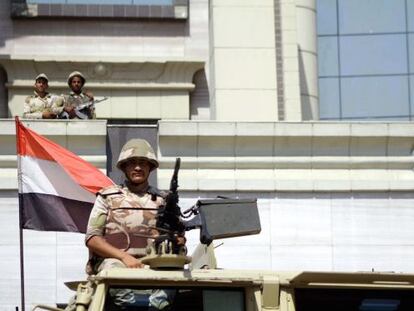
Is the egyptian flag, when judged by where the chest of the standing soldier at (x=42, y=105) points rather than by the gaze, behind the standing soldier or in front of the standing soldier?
in front

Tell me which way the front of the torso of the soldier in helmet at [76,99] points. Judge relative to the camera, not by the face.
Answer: toward the camera

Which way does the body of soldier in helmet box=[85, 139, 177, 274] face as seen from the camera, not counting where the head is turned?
toward the camera

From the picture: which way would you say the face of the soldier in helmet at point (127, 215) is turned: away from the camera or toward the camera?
toward the camera

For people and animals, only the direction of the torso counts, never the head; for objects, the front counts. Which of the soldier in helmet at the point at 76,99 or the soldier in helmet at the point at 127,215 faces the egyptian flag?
the soldier in helmet at the point at 76,99

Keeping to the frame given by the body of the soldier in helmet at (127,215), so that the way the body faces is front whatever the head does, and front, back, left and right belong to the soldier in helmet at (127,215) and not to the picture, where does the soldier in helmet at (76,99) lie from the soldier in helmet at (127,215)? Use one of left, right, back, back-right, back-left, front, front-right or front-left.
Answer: back

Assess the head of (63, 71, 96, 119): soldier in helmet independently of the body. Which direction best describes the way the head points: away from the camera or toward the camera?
toward the camera

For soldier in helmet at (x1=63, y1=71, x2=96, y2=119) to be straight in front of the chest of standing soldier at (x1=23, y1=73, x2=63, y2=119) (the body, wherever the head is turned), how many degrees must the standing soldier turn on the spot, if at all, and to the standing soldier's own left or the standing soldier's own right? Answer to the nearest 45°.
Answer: approximately 90° to the standing soldier's own left

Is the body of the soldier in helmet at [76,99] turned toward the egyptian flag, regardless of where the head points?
yes

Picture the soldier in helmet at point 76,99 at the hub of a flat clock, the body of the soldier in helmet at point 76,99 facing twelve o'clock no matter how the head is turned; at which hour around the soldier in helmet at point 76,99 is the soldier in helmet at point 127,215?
the soldier in helmet at point 127,215 is roughly at 12 o'clock from the soldier in helmet at point 76,99.

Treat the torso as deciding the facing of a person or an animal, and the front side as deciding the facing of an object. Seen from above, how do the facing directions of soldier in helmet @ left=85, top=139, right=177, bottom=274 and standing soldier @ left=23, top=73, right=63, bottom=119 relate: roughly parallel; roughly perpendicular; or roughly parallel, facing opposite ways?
roughly parallel

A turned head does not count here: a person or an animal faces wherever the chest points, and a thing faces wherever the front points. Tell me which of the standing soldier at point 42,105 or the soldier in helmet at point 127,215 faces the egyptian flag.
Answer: the standing soldier
